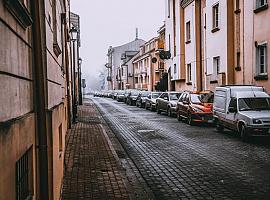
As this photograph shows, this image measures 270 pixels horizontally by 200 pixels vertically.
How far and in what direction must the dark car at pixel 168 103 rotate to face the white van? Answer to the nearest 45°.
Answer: approximately 45° to its right

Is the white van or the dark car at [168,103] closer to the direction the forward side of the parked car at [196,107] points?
the white van

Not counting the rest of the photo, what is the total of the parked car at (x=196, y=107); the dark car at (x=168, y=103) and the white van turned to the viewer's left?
0

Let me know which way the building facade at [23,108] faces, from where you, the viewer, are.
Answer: facing to the right of the viewer

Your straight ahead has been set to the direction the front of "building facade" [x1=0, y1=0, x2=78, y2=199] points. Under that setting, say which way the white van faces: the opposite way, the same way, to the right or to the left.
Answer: to the right

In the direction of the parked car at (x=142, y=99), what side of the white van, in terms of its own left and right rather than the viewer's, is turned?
back

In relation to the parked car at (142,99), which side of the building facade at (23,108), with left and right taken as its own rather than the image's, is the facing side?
left

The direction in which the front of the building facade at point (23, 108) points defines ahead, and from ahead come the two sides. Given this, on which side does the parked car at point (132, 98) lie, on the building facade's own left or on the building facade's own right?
on the building facade's own left

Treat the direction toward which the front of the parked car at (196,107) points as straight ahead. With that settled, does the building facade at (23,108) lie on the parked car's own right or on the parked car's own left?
on the parked car's own right

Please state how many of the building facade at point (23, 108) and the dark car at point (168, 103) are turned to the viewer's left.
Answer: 0

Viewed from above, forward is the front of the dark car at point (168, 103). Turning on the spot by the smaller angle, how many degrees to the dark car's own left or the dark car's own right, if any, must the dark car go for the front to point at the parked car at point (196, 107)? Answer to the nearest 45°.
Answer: approximately 45° to the dark car's own right

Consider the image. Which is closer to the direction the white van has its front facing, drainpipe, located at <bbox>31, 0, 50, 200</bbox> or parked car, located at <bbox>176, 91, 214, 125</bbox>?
the drainpipe
